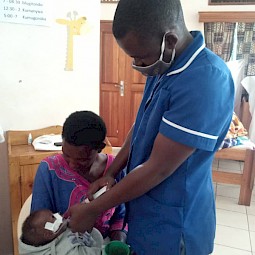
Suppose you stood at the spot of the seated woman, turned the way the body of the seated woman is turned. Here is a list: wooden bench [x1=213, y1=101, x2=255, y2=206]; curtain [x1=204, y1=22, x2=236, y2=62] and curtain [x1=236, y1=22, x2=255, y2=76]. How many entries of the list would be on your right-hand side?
0

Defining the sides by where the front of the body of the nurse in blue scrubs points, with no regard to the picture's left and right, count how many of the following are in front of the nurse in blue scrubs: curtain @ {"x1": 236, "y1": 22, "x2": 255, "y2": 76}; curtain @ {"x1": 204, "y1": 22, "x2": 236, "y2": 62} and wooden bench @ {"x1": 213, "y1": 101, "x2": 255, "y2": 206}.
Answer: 0

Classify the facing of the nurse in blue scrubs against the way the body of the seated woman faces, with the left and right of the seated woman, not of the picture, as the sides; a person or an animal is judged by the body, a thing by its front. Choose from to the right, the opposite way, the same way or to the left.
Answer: to the right

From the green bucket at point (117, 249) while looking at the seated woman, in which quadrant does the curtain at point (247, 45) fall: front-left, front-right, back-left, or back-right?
front-right

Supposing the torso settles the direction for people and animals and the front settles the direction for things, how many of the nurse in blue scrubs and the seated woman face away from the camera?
0

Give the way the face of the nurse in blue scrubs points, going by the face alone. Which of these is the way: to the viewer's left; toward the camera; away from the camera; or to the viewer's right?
to the viewer's left

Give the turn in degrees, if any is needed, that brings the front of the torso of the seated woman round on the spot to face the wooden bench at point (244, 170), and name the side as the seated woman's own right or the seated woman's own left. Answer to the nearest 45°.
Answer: approximately 90° to the seated woman's own left

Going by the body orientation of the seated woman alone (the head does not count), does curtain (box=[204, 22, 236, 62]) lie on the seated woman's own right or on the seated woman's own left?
on the seated woman's own left

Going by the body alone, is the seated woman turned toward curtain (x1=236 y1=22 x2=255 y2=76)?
no

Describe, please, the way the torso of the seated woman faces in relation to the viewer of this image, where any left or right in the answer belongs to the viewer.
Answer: facing the viewer and to the right of the viewer

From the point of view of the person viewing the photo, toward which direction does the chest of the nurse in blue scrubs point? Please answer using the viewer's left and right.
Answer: facing the viewer and to the left of the viewer
